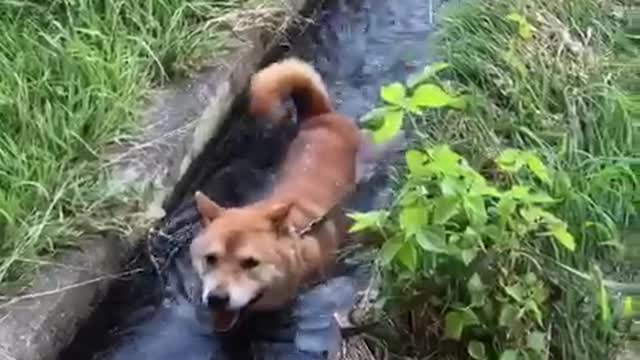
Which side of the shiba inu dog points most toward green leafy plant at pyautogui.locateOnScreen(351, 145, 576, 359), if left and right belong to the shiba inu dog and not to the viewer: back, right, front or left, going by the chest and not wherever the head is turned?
left

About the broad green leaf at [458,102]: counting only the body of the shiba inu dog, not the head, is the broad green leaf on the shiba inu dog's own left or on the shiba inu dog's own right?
on the shiba inu dog's own left

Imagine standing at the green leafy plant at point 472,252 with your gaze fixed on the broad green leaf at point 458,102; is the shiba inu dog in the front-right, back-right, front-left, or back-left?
front-left

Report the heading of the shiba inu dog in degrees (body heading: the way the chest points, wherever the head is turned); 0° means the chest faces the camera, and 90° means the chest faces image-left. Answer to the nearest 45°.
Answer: approximately 45°
